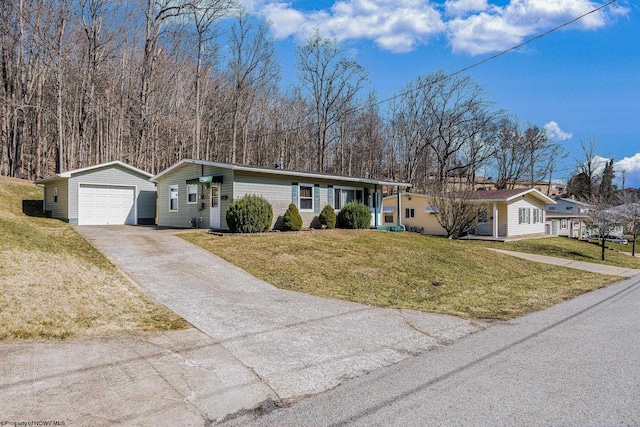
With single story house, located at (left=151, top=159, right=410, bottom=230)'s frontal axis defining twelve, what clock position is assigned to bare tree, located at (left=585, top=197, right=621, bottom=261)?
The bare tree is roughly at 10 o'clock from the single story house.

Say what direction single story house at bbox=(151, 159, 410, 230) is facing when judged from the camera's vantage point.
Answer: facing the viewer and to the right of the viewer

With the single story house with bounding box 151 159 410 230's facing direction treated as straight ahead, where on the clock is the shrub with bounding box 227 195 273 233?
The shrub is roughly at 1 o'clock from the single story house.

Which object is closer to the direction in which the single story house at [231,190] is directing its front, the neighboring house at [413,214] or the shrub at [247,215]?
the shrub

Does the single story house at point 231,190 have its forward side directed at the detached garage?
no

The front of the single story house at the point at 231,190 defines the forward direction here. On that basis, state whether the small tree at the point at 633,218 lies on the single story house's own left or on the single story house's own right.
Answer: on the single story house's own left

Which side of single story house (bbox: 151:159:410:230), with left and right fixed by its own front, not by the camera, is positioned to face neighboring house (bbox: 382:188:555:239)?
left

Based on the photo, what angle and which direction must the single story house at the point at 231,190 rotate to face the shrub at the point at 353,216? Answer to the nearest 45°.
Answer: approximately 45° to its left

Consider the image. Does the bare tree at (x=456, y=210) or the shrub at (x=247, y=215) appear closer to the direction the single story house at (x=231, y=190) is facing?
the shrub

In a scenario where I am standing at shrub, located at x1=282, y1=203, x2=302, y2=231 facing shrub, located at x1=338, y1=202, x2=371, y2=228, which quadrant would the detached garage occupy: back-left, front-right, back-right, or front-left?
back-left

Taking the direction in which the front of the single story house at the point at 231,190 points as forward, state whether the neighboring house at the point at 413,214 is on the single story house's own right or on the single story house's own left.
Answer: on the single story house's own left
